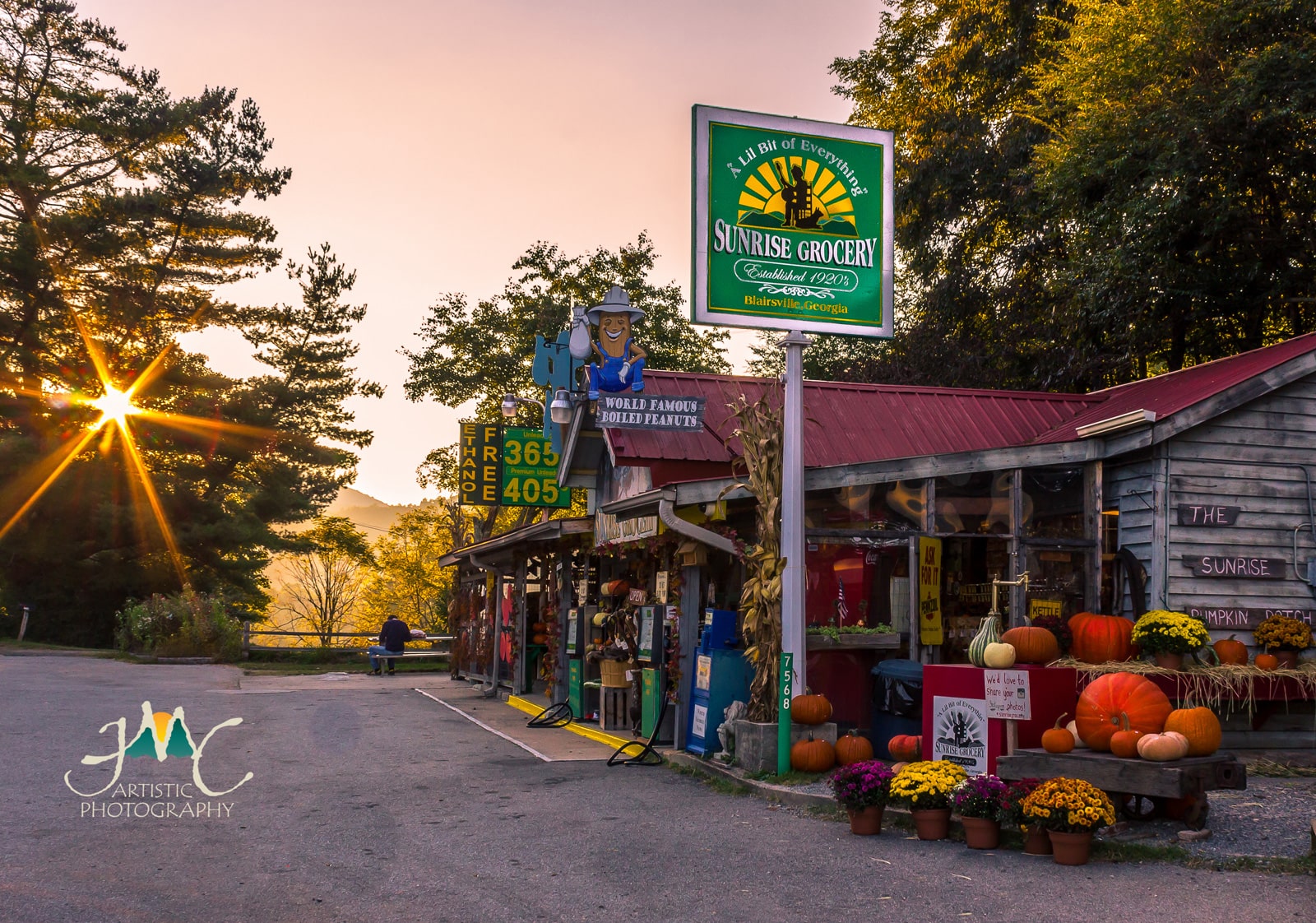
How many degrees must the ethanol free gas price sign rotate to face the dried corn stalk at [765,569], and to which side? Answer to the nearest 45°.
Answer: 0° — it already faces it

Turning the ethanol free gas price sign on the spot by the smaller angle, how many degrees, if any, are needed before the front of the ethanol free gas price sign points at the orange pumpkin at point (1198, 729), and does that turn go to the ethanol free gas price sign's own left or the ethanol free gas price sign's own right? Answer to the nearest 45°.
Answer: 0° — it already faces it

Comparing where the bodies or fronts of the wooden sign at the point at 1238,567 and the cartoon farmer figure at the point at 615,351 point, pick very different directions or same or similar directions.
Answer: same or similar directions

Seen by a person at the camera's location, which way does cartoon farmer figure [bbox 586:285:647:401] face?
facing the viewer

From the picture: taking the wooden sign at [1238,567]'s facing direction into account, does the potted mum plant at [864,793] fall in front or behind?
in front

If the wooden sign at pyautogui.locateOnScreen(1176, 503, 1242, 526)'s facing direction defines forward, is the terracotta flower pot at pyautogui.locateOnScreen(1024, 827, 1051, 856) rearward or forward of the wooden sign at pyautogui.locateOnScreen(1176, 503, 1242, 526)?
forward

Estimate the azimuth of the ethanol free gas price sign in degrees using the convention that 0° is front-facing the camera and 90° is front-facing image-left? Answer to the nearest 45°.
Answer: approximately 0°

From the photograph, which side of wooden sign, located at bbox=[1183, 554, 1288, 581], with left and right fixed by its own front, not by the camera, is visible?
front

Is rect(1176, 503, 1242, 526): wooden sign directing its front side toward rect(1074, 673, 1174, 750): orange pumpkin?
yes
